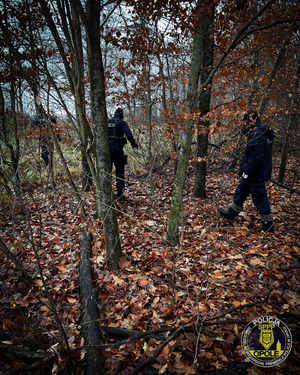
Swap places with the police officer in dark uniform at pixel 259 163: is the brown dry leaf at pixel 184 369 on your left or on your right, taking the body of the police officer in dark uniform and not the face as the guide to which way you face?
on your left

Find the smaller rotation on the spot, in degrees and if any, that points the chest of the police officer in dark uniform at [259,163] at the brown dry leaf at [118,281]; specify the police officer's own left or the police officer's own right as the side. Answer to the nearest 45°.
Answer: approximately 45° to the police officer's own left

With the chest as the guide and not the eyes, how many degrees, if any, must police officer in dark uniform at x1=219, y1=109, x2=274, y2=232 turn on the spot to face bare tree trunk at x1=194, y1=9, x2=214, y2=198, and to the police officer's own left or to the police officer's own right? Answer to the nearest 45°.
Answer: approximately 45° to the police officer's own right

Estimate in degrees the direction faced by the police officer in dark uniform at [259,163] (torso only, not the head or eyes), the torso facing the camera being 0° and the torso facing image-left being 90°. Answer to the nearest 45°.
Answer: approximately 90°
